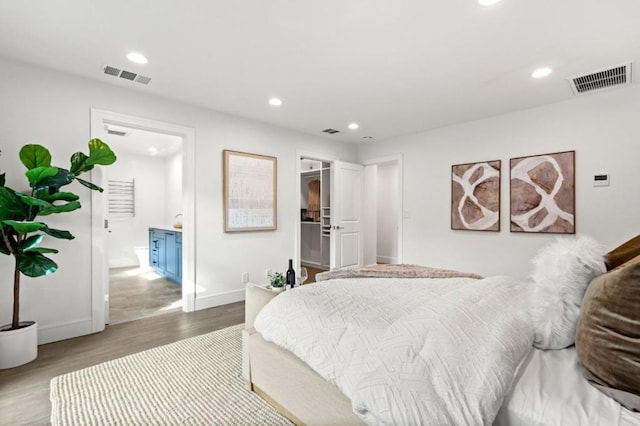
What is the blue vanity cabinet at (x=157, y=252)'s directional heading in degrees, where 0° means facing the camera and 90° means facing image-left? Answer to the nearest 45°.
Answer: approximately 45°

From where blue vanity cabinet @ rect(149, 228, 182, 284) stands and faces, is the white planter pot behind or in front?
in front

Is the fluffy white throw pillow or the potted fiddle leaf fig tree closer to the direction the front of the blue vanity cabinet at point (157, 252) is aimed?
the potted fiddle leaf fig tree

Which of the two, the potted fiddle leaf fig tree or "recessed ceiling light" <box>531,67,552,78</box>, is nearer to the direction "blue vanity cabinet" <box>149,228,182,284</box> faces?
the potted fiddle leaf fig tree

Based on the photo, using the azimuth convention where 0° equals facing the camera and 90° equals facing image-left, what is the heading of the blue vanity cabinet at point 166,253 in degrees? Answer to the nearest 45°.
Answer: approximately 45°

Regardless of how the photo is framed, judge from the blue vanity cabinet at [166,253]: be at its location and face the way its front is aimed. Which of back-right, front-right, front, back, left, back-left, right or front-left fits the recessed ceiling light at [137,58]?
front-left

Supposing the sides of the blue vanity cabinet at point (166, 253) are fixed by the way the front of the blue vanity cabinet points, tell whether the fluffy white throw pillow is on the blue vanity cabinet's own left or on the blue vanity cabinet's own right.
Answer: on the blue vanity cabinet's own left

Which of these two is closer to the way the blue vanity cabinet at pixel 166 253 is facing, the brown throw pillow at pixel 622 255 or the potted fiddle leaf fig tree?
the potted fiddle leaf fig tree

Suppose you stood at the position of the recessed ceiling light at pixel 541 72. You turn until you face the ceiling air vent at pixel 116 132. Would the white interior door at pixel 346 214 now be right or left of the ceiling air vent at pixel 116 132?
right

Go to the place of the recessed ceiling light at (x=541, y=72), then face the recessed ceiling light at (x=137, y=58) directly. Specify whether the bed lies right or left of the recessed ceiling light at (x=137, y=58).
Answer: left

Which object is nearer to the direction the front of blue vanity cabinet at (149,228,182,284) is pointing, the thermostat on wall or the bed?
the bed

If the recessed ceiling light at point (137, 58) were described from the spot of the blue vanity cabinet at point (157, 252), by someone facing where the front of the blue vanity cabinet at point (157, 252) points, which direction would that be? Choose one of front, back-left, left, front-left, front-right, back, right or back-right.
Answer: front-left
